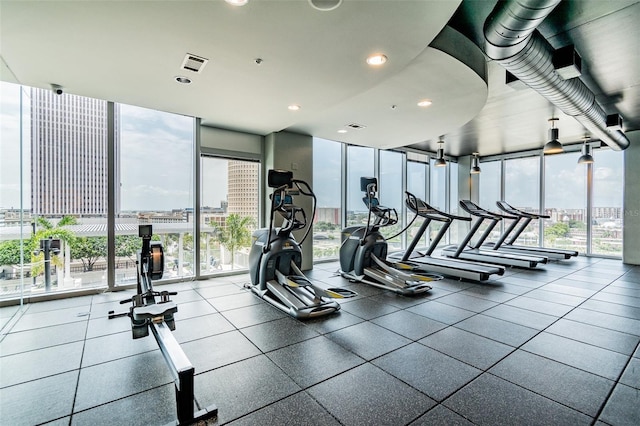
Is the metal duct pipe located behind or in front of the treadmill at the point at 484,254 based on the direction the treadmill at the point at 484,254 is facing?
behind

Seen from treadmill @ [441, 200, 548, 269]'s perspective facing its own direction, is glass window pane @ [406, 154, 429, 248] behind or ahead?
ahead

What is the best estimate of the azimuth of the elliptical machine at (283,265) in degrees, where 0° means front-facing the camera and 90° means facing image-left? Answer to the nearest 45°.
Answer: approximately 135°

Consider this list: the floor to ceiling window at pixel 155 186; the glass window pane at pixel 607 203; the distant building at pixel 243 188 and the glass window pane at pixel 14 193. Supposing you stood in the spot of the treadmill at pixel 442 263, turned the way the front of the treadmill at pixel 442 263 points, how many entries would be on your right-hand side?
1

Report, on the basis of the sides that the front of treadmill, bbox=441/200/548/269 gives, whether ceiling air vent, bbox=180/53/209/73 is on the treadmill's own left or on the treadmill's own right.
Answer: on the treadmill's own left

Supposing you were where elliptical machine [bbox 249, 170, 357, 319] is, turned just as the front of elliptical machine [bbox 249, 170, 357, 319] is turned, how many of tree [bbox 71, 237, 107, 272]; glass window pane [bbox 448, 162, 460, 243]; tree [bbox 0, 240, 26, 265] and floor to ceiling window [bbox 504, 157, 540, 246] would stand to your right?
2

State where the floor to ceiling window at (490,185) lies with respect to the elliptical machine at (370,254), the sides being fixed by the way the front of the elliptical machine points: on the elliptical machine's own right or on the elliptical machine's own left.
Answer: on the elliptical machine's own right

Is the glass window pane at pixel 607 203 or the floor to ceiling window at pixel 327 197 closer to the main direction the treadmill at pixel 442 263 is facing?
the floor to ceiling window

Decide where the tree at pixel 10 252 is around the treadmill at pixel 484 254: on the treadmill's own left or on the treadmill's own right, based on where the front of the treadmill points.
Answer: on the treadmill's own left

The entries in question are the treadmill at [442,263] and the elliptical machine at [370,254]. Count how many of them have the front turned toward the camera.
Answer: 0

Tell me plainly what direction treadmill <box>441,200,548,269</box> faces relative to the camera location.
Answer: facing away from the viewer and to the left of the viewer

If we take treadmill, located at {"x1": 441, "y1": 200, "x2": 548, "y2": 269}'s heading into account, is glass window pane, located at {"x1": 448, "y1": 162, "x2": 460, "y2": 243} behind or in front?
in front

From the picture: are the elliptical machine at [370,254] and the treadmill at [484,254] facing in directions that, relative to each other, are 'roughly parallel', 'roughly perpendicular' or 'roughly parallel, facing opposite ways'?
roughly parallel

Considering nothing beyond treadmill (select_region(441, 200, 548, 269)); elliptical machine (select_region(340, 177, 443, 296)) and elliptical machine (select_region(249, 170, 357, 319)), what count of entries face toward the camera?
0

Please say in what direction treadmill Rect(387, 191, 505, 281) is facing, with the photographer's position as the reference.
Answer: facing away from the viewer and to the left of the viewer

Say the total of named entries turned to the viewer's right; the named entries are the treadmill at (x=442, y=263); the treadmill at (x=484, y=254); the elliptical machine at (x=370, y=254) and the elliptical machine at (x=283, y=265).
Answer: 0

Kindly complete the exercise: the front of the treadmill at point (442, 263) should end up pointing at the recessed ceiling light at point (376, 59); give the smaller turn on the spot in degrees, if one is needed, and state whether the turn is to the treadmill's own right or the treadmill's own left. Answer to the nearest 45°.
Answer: approximately 135° to the treadmill's own left

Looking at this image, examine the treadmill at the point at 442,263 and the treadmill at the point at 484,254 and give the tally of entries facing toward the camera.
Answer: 0

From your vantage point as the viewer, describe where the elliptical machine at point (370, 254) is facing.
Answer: facing away from the viewer and to the left of the viewer

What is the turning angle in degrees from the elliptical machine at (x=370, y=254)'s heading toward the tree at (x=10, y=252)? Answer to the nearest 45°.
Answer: approximately 90° to its left
